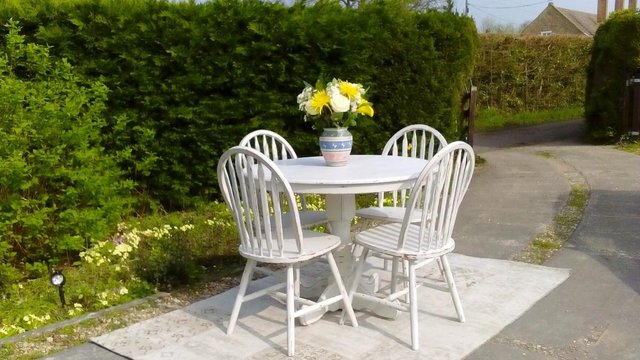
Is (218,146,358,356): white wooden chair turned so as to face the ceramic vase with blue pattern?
yes

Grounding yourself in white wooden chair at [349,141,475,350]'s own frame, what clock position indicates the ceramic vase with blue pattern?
The ceramic vase with blue pattern is roughly at 12 o'clock from the white wooden chair.

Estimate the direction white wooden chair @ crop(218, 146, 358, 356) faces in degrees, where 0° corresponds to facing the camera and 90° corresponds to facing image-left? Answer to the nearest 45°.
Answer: approximately 225°

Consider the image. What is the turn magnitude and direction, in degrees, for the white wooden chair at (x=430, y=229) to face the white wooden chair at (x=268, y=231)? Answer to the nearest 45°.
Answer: approximately 45° to its left

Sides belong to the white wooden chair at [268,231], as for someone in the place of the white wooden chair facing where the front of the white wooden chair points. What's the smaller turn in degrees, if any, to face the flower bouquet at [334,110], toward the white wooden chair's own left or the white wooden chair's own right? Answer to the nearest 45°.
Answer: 0° — it already faces it

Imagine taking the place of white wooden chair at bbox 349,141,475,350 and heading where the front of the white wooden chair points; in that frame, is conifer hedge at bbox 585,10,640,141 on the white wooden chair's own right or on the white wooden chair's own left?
on the white wooden chair's own right

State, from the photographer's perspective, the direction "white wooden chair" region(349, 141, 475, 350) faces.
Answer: facing away from the viewer and to the left of the viewer

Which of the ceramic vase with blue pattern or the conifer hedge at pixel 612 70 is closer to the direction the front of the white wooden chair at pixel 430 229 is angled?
the ceramic vase with blue pattern

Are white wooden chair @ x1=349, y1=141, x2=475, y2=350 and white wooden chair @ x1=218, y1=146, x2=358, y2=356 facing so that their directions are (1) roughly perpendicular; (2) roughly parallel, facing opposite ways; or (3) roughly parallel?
roughly perpendicular
